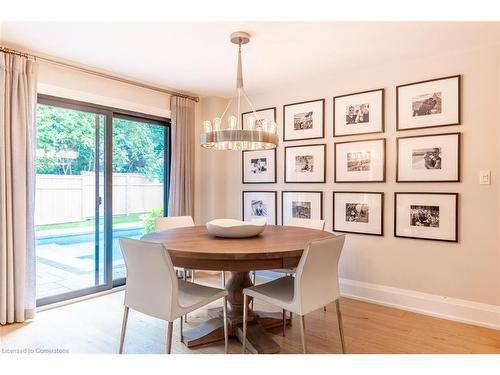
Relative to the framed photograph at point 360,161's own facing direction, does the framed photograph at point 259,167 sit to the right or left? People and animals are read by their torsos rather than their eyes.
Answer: on its right

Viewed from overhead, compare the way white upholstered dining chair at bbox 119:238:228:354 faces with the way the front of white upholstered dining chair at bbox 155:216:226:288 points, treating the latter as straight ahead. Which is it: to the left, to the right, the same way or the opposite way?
to the left

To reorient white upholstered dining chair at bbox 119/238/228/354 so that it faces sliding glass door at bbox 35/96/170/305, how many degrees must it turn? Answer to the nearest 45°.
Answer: approximately 90° to its left

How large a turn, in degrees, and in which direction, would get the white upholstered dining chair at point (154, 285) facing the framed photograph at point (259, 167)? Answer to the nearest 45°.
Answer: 0° — it already faces it

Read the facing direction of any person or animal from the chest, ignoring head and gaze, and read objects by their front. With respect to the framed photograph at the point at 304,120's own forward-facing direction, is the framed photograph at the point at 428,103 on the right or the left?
on its left

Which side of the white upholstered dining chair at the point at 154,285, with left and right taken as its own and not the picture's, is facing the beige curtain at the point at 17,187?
left

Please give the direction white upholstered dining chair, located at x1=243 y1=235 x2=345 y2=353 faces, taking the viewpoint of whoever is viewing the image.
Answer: facing away from the viewer and to the left of the viewer

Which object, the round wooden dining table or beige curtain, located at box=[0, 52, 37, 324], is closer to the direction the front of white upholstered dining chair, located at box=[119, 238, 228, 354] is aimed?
the round wooden dining table

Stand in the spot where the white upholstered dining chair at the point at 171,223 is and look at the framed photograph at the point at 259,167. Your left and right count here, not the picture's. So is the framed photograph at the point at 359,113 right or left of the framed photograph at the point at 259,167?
right

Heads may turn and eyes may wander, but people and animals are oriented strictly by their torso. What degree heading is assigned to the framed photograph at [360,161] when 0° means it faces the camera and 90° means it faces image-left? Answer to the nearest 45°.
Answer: approximately 45°
